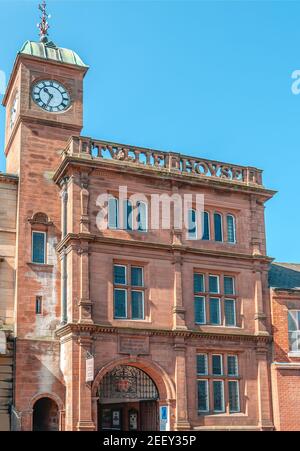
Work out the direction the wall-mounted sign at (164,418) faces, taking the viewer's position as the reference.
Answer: facing the viewer

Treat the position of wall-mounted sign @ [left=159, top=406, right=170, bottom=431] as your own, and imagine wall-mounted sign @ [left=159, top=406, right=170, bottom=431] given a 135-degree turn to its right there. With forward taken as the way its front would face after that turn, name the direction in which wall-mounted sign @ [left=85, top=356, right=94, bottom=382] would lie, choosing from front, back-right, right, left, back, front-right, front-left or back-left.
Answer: left
